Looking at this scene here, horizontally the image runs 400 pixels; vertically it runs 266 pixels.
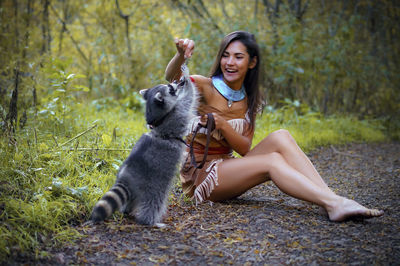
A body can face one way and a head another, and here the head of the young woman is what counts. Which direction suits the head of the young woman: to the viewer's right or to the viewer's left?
to the viewer's left

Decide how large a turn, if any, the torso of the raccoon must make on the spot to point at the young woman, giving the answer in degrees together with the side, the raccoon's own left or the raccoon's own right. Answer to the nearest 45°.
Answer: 0° — it already faces them

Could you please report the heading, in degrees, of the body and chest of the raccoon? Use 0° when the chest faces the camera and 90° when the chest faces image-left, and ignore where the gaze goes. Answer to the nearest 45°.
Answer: approximately 225°
